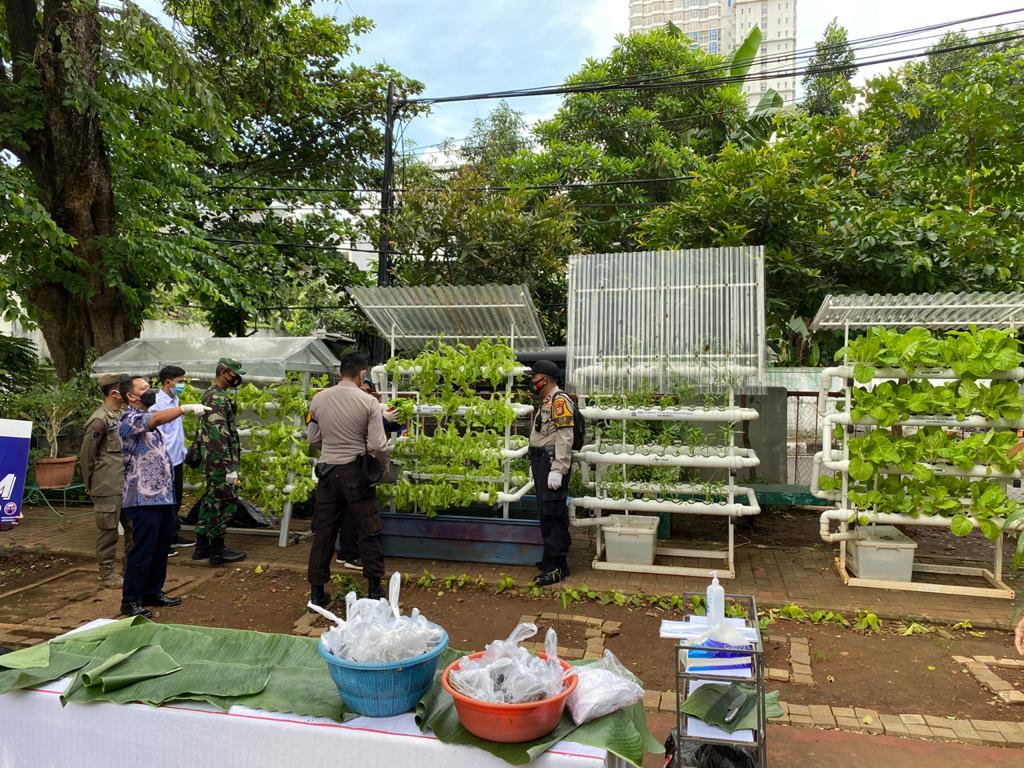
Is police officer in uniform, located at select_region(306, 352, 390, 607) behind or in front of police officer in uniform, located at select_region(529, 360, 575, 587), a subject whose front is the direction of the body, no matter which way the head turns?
in front

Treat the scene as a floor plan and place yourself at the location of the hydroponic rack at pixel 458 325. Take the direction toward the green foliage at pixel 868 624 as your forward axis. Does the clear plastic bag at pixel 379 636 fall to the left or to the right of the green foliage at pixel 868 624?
right

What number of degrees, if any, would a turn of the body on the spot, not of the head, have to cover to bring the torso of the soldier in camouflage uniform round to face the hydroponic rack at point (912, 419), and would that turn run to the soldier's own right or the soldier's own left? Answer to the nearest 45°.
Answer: approximately 45° to the soldier's own right

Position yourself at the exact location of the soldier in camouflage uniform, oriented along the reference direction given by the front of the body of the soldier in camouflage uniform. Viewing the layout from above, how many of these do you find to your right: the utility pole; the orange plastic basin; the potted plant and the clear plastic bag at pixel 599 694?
2

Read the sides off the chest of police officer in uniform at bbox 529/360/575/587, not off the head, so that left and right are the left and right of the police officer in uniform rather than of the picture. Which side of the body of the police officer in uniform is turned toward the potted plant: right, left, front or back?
front

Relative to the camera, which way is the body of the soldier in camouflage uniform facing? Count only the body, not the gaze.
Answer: to the viewer's right

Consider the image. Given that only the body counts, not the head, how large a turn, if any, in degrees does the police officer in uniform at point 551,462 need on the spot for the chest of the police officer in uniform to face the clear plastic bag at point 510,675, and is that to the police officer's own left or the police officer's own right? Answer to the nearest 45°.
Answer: approximately 45° to the police officer's own left

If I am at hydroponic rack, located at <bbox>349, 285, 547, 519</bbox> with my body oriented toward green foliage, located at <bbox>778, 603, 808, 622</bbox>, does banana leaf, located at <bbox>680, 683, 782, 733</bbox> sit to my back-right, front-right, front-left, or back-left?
front-right

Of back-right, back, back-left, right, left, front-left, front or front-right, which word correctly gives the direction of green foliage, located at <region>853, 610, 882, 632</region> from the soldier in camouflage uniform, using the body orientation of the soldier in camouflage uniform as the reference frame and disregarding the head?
front-right

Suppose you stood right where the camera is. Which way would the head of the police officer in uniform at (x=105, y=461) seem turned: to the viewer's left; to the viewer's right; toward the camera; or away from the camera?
to the viewer's right

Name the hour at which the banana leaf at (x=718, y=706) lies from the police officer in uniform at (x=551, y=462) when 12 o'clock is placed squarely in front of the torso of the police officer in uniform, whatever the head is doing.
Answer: The banana leaf is roughly at 10 o'clock from the police officer in uniform.

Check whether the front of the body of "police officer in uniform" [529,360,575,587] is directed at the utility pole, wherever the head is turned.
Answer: no

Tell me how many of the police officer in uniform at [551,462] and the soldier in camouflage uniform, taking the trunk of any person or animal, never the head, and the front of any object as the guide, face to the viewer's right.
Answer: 1

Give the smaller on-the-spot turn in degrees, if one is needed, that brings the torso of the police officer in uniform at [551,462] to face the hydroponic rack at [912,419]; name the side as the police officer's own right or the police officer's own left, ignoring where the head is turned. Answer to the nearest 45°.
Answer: approximately 135° to the police officer's own left

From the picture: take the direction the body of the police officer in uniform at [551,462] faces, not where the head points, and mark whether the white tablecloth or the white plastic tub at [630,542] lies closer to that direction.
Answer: the white tablecloth

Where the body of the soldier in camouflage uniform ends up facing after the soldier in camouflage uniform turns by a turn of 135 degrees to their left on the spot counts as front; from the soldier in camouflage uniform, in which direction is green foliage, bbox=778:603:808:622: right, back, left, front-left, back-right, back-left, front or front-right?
back

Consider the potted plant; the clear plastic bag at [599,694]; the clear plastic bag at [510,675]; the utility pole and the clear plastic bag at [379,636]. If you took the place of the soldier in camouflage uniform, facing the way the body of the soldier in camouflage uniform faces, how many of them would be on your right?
3

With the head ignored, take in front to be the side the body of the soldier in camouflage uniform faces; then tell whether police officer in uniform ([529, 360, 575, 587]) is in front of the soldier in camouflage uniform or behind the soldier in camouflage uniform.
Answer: in front

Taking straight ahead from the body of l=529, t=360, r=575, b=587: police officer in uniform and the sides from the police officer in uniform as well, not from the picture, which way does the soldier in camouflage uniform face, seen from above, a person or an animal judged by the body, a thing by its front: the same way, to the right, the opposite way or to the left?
the opposite way

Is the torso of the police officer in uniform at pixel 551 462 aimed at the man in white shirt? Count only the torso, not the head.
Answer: no
